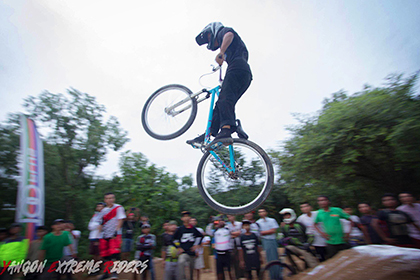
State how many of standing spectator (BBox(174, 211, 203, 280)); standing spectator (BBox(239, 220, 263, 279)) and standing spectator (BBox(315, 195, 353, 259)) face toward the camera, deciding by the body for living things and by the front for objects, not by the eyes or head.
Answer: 3

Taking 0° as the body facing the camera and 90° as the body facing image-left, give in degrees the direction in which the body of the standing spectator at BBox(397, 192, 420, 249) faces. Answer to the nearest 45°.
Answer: approximately 45°

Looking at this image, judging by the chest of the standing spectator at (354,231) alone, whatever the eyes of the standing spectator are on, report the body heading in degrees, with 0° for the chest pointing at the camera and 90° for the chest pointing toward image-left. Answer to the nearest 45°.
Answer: approximately 45°

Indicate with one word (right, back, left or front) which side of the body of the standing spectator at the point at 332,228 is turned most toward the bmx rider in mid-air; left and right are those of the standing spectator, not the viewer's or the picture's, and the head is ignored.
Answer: front
